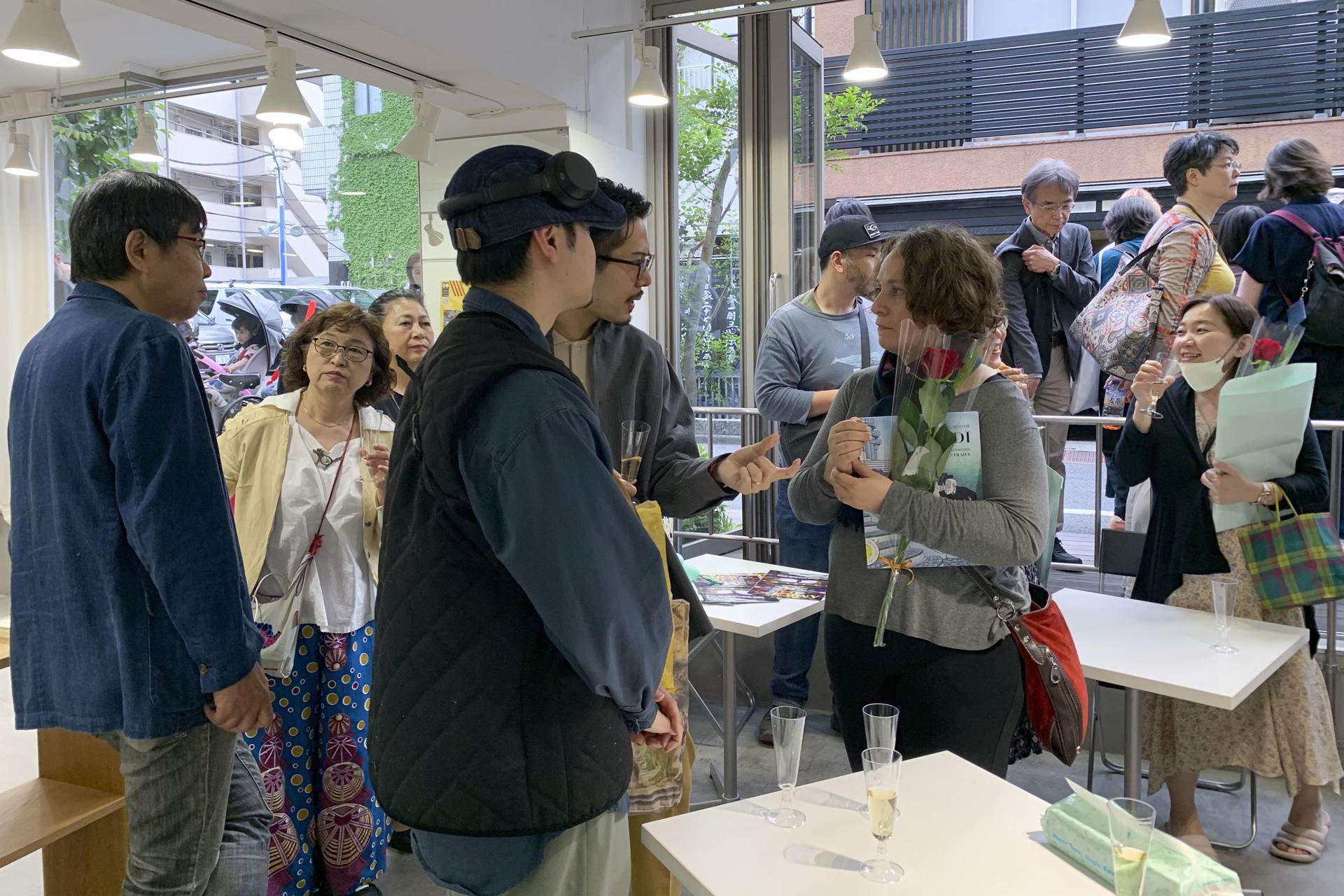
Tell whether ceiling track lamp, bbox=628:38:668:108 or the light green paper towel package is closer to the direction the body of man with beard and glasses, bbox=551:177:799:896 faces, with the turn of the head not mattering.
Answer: the light green paper towel package

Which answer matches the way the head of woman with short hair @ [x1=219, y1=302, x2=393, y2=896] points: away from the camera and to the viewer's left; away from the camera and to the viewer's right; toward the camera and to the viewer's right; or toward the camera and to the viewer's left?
toward the camera and to the viewer's right

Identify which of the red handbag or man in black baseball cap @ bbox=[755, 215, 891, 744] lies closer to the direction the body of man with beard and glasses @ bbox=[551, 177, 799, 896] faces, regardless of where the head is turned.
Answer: the red handbag

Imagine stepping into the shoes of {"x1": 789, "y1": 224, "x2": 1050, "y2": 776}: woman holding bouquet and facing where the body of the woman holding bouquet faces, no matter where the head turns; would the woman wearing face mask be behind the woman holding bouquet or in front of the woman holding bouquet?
behind

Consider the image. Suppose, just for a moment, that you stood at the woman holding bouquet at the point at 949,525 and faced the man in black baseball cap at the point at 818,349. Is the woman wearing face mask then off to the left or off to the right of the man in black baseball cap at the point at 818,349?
right

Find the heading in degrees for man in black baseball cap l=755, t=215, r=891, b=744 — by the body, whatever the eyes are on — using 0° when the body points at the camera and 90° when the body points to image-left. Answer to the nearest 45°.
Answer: approximately 315°

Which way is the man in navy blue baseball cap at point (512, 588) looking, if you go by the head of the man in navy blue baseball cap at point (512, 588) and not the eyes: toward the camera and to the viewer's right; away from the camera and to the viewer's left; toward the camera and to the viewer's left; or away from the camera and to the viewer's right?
away from the camera and to the viewer's right
